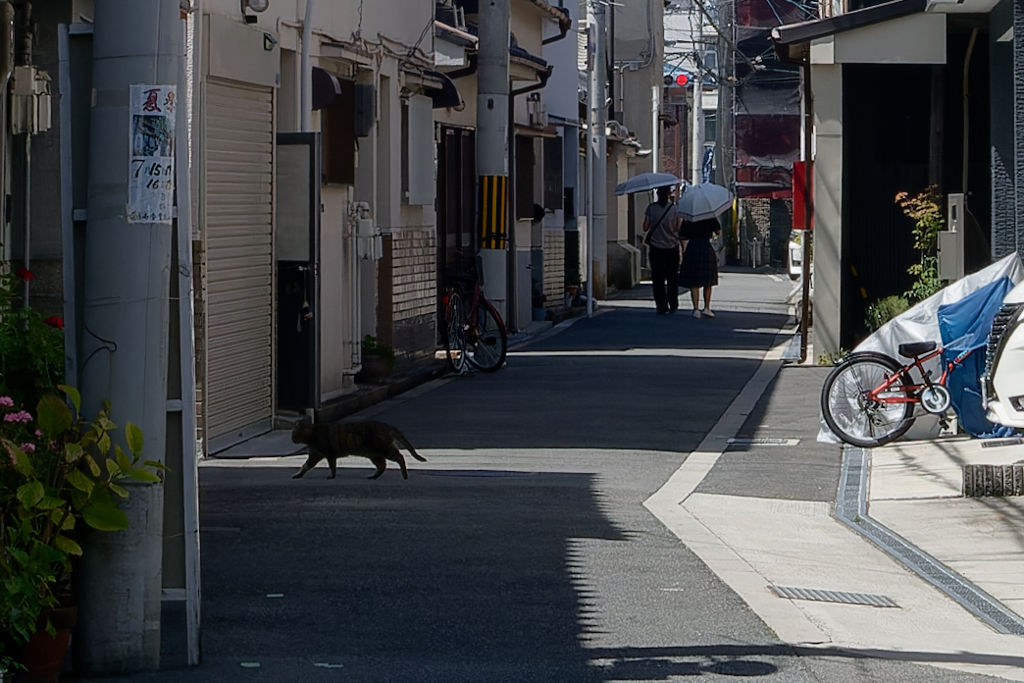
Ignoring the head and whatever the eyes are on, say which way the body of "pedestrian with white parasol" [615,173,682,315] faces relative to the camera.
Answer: away from the camera

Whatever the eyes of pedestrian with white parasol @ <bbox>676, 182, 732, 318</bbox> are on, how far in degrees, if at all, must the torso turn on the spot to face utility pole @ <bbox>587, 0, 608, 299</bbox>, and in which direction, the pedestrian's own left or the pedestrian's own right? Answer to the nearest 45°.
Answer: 0° — they already face it

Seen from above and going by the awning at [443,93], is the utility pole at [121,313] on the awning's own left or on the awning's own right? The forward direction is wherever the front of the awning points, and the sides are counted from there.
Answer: on the awning's own right

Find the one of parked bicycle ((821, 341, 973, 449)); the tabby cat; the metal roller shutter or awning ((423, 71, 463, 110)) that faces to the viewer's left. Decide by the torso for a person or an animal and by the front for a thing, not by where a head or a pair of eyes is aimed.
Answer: the tabby cat

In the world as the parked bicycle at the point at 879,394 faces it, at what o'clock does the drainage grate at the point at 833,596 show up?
The drainage grate is roughly at 3 o'clock from the parked bicycle.

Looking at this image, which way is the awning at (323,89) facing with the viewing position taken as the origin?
facing to the right of the viewer

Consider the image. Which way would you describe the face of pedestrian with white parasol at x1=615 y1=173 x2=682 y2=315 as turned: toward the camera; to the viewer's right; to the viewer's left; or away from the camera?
away from the camera

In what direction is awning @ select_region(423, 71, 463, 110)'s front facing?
to the viewer's right

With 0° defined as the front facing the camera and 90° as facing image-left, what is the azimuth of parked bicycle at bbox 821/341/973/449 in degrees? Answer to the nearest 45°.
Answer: approximately 270°

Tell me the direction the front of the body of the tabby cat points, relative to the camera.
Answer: to the viewer's left

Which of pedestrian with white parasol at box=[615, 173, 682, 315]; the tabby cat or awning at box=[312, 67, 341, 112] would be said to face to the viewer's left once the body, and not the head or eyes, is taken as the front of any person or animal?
the tabby cat
